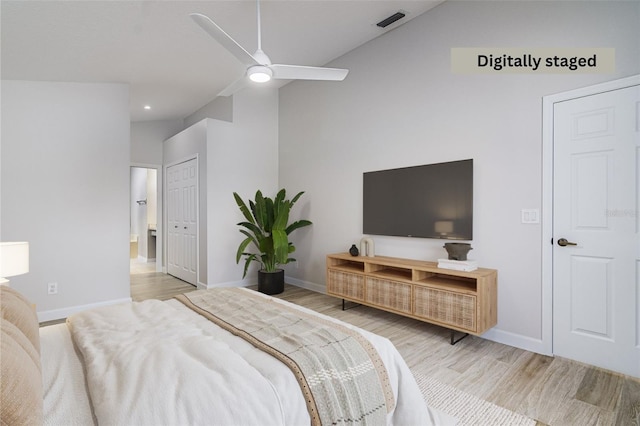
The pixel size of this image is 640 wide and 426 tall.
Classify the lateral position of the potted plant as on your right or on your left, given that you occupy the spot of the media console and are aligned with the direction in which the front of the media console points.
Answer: on your right

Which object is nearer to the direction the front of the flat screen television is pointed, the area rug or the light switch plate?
the area rug

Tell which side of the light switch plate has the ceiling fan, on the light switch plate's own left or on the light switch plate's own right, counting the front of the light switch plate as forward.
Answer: on the light switch plate's own right

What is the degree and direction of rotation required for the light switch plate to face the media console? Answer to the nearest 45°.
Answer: approximately 90° to its right

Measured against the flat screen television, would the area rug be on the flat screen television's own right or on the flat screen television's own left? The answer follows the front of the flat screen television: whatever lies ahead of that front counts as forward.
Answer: on the flat screen television's own left

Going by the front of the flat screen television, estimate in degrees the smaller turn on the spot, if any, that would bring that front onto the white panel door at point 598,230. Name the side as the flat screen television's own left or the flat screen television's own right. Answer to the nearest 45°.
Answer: approximately 90° to the flat screen television's own left

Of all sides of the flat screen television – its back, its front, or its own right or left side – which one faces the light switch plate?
left

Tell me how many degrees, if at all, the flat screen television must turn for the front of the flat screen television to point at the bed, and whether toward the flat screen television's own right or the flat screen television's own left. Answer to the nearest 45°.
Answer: approximately 45° to the flat screen television's own left

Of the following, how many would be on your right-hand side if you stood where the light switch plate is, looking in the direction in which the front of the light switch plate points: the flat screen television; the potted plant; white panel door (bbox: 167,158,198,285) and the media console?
4

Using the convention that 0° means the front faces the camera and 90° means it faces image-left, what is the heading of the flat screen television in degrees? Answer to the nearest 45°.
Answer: approximately 45°

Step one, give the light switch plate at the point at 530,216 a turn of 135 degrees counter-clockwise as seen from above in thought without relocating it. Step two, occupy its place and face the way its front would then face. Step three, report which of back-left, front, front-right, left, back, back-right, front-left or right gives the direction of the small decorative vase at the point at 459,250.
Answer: back-left
